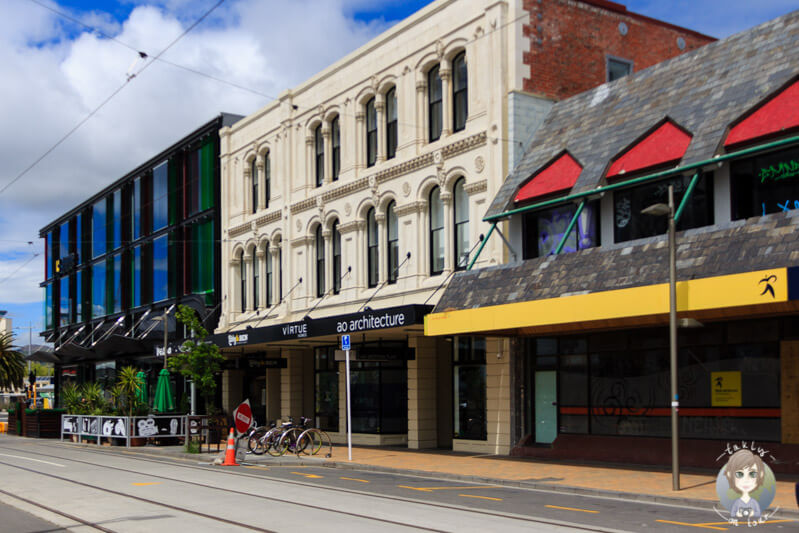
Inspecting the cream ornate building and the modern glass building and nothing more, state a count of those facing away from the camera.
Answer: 0

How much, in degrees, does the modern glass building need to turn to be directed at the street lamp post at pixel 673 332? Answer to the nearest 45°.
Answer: approximately 45° to its left

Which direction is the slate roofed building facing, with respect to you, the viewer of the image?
facing the viewer and to the left of the viewer

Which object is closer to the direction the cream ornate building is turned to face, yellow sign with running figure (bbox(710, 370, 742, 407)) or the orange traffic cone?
the orange traffic cone

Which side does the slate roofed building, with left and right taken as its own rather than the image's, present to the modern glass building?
right

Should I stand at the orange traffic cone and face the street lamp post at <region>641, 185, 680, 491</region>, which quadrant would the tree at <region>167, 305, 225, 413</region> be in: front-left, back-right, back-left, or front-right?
back-left

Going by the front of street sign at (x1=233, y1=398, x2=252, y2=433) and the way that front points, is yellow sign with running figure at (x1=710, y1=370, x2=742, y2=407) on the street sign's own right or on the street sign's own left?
on the street sign's own left

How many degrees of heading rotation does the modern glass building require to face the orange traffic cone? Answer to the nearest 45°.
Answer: approximately 45° to its left

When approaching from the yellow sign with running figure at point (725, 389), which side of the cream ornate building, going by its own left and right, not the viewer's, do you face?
left

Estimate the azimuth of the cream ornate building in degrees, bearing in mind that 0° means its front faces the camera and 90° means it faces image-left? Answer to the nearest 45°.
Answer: approximately 45°

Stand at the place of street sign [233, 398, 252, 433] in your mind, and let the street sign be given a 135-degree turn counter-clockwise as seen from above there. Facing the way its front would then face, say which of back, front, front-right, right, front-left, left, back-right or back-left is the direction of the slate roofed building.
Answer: front-right

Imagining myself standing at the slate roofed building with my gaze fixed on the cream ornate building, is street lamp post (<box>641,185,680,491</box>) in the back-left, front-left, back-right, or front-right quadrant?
back-left

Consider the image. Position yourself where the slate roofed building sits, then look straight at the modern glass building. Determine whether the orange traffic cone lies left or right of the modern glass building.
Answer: left

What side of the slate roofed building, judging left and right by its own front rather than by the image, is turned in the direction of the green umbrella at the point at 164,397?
right

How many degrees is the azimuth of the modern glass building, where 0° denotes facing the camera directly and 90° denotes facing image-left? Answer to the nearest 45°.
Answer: approximately 45°
